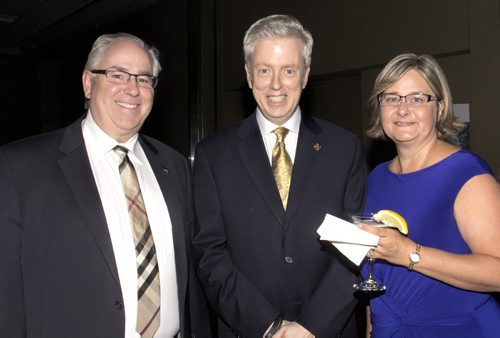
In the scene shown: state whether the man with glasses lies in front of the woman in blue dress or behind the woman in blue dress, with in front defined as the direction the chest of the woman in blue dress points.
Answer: in front

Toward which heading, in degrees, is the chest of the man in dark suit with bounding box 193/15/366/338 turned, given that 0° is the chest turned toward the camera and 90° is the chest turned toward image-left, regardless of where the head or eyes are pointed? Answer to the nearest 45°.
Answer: approximately 0°

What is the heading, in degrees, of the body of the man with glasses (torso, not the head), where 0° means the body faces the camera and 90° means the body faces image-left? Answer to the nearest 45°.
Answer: approximately 315°

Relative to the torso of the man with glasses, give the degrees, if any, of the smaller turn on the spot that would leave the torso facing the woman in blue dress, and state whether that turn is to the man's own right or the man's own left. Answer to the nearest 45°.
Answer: approximately 45° to the man's own left

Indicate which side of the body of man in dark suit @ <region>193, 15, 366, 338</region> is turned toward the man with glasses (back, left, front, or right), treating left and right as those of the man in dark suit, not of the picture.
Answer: right
